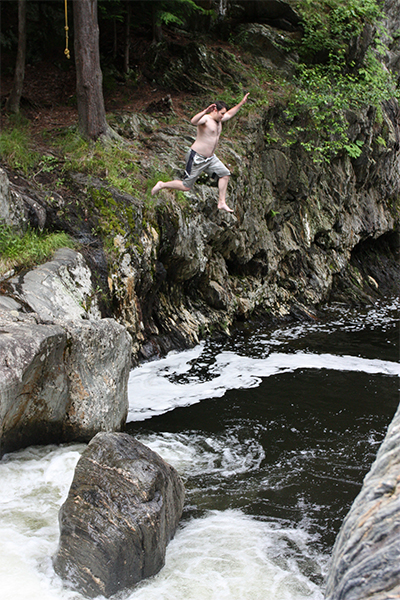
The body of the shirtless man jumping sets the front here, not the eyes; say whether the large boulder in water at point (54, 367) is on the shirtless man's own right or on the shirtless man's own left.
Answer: on the shirtless man's own right

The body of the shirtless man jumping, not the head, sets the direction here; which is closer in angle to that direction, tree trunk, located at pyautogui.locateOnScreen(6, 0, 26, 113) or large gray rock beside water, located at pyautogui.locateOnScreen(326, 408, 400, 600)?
the large gray rock beside water

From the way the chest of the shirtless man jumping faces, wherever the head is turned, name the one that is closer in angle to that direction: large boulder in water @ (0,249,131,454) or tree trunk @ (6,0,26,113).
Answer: the large boulder in water

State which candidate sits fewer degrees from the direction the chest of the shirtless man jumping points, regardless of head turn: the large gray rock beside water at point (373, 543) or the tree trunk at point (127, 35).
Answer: the large gray rock beside water

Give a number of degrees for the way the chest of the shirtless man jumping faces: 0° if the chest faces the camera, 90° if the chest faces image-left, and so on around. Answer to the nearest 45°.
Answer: approximately 315°

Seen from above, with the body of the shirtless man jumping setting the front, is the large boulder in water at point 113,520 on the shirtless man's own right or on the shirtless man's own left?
on the shirtless man's own right

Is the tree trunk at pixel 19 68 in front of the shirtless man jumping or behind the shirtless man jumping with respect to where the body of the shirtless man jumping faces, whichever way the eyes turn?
behind

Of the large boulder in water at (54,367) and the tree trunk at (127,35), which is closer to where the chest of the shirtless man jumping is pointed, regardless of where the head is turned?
the large boulder in water
